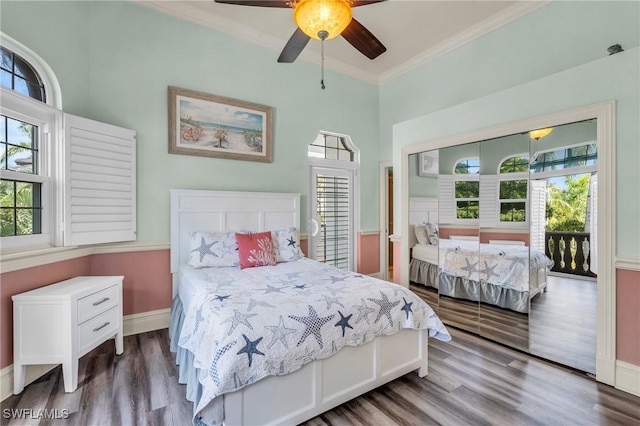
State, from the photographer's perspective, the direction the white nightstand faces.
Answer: facing the viewer and to the right of the viewer

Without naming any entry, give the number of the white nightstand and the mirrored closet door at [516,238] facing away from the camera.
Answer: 0

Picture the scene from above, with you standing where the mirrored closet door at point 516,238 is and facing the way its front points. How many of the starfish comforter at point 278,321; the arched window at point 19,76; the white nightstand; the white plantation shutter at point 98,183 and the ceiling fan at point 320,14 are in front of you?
5

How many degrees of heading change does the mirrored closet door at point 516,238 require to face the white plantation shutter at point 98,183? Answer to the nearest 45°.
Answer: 0° — it already faces it

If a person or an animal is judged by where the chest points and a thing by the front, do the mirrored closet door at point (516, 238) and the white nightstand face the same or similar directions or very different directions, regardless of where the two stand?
very different directions

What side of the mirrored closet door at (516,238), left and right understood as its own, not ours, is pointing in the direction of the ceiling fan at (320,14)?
front

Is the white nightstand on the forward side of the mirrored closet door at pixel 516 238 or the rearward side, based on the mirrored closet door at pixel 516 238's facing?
on the forward side

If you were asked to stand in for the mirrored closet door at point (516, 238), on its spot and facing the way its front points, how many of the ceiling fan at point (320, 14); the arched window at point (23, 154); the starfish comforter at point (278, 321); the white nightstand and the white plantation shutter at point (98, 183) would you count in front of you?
5

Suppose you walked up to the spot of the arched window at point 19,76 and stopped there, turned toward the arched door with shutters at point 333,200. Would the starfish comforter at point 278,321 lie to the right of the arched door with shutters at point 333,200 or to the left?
right
